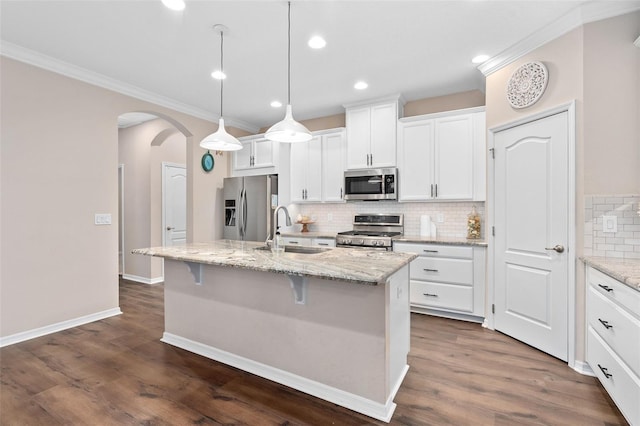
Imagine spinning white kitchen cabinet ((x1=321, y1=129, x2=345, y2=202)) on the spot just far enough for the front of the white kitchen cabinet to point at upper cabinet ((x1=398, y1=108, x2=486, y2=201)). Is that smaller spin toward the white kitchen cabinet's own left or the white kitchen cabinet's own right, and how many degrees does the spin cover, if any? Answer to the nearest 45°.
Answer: approximately 90° to the white kitchen cabinet's own left

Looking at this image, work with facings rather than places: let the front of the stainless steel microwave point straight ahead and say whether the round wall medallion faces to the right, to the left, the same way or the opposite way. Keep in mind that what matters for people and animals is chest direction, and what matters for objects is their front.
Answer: to the right

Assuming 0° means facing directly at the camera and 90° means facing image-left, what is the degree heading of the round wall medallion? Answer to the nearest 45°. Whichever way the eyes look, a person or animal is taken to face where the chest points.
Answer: approximately 45°

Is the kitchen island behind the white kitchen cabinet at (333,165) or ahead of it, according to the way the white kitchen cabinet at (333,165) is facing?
ahead

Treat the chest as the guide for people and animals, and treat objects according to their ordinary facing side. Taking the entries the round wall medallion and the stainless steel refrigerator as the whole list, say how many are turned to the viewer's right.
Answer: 0

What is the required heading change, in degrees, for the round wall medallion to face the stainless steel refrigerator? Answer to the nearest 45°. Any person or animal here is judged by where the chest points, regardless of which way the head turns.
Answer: approximately 45° to its right

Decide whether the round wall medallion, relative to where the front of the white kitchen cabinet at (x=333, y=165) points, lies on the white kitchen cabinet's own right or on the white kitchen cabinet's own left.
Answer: on the white kitchen cabinet's own left

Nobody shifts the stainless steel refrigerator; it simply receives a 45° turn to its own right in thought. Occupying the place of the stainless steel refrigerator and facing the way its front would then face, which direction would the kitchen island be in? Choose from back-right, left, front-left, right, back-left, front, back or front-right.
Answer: left

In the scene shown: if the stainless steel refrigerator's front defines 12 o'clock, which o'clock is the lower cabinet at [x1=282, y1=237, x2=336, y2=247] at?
The lower cabinet is roughly at 9 o'clock from the stainless steel refrigerator.

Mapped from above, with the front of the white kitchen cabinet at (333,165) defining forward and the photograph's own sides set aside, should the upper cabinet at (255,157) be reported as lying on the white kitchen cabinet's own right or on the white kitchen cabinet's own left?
on the white kitchen cabinet's own right
